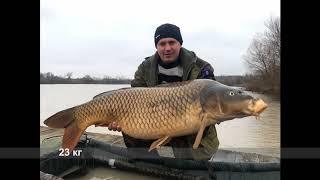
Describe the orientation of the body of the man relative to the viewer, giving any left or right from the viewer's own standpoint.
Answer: facing the viewer

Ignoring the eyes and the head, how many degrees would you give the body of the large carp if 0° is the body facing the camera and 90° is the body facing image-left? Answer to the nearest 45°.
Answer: approximately 270°

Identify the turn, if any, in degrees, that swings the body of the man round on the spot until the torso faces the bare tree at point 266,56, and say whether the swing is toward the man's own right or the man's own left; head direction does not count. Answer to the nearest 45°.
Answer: approximately 135° to the man's own left

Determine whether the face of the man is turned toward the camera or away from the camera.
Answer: toward the camera
